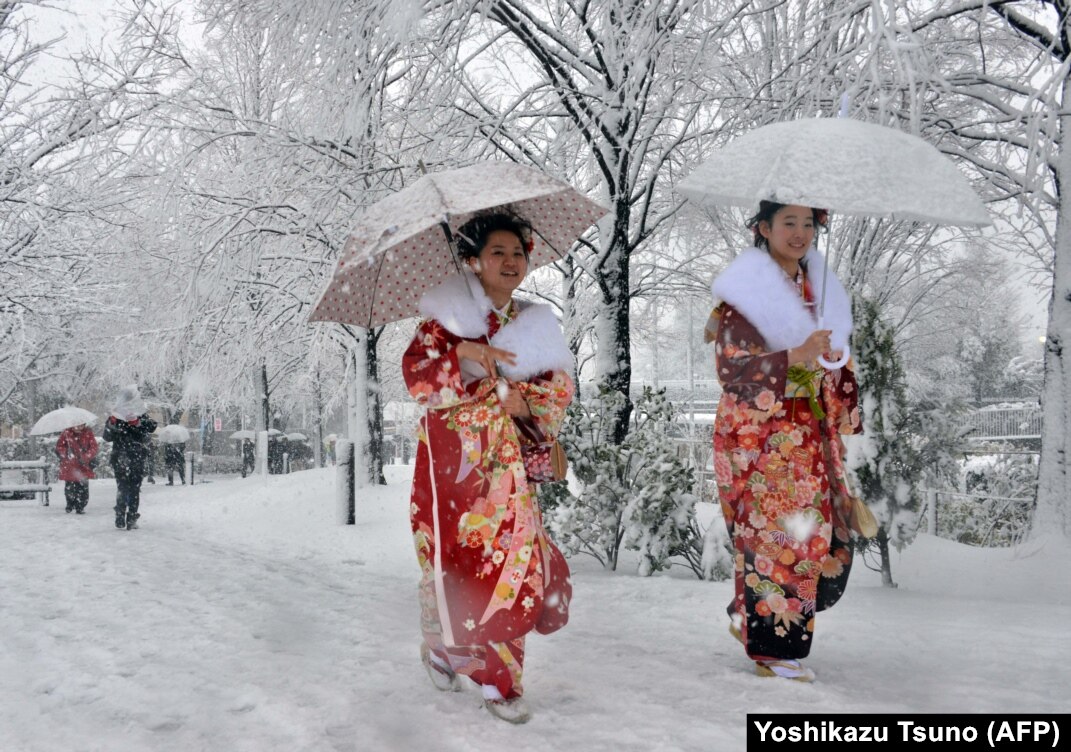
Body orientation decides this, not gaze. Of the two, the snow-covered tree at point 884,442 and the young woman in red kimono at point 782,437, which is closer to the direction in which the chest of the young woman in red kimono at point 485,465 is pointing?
the young woman in red kimono

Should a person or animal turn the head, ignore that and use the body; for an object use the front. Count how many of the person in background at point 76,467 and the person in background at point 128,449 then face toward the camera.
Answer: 1

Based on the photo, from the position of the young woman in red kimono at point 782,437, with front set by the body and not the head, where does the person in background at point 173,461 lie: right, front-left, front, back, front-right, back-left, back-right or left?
back

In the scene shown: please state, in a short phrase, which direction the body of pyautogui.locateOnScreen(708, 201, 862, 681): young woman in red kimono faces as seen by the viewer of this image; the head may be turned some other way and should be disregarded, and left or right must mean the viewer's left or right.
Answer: facing the viewer and to the right of the viewer

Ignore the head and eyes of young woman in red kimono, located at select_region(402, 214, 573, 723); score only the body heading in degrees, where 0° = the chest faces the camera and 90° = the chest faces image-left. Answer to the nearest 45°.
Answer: approximately 315°

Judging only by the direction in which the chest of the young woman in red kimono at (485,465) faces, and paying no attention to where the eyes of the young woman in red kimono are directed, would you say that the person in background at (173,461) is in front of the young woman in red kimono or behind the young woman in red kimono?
behind
